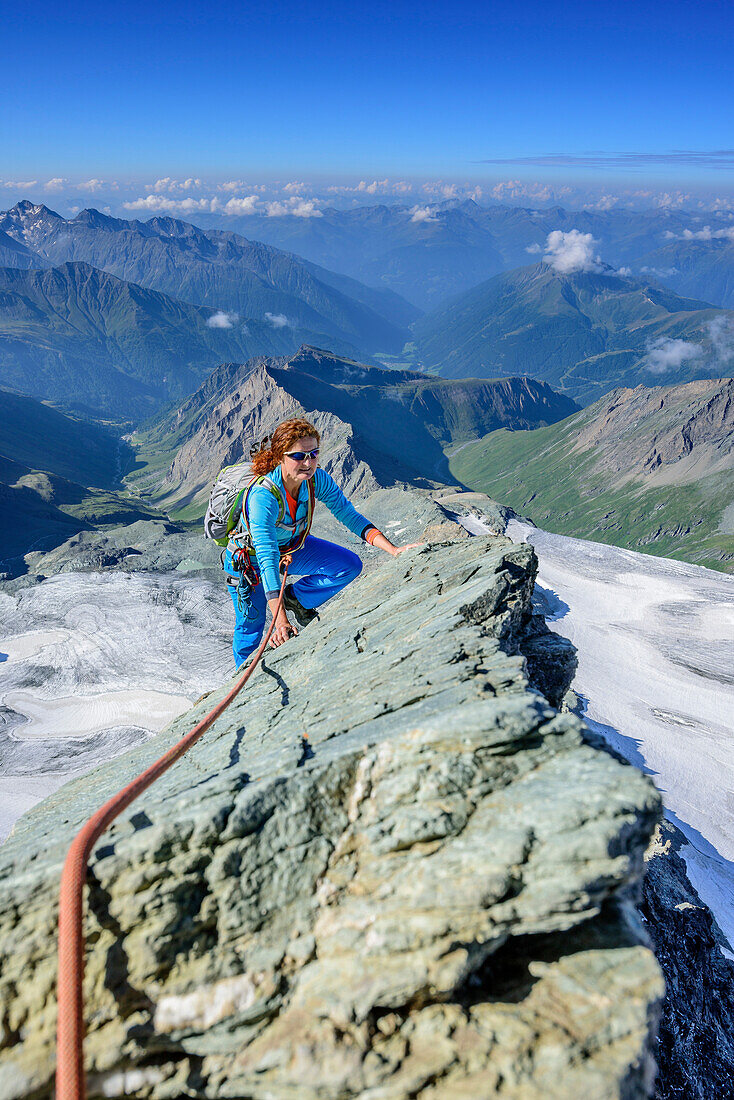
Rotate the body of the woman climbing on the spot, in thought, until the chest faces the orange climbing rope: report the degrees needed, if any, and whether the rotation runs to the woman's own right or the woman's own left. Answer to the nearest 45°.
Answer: approximately 45° to the woman's own right

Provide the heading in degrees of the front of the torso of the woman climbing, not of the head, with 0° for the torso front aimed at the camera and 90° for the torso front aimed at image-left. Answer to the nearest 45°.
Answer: approximately 315°
